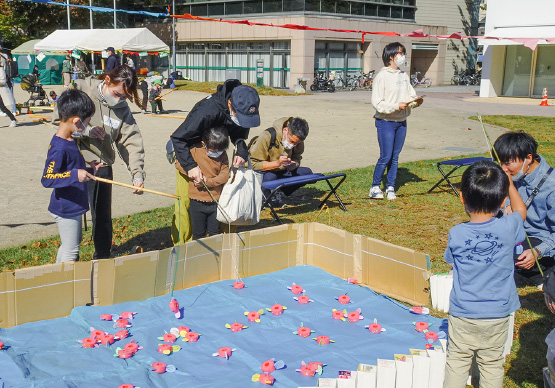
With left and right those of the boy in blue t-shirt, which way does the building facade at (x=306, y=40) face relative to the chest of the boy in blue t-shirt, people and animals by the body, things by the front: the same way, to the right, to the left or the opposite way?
the opposite way

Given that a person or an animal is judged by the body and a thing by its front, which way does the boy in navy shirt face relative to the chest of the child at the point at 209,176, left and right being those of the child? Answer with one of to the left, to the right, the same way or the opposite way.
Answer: to the left

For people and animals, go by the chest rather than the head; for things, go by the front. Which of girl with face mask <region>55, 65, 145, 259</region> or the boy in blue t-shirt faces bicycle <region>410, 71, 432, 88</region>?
the boy in blue t-shirt

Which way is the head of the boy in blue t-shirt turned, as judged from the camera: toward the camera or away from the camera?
away from the camera

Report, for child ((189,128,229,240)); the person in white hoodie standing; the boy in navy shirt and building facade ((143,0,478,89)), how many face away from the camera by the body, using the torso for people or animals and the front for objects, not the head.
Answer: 0

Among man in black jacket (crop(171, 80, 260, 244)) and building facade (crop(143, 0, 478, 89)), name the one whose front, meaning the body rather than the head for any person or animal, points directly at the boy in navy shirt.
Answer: the building facade

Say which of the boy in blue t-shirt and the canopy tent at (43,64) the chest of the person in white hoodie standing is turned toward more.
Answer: the boy in blue t-shirt

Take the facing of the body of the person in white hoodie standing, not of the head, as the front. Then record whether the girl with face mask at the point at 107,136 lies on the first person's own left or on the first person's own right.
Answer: on the first person's own right

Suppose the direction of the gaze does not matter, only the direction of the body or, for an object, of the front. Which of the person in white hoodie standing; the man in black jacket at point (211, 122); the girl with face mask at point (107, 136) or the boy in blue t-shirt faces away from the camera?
the boy in blue t-shirt

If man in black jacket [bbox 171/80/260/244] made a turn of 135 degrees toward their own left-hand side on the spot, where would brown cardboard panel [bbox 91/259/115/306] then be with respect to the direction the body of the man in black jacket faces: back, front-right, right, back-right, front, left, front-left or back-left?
back-left

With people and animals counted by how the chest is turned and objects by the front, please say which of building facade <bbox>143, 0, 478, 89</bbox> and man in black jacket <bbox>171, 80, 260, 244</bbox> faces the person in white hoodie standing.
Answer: the building facade

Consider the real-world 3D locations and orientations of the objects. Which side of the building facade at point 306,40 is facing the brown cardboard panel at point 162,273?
front

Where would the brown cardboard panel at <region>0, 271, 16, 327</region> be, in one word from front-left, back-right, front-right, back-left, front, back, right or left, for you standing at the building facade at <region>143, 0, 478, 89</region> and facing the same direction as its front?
front

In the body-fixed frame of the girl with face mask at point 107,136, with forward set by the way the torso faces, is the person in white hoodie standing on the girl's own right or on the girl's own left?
on the girl's own left

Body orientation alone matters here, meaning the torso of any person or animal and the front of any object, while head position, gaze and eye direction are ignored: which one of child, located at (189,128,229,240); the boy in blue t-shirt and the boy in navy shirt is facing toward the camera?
the child

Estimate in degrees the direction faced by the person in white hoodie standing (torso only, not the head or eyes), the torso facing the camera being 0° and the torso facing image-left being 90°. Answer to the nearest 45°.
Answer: approximately 315°

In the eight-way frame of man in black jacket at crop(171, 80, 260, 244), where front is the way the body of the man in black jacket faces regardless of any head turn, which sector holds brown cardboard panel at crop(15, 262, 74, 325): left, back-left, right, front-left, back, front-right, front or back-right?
right

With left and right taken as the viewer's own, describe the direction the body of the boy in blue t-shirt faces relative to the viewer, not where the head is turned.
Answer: facing away from the viewer

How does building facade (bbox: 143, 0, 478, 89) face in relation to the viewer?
toward the camera

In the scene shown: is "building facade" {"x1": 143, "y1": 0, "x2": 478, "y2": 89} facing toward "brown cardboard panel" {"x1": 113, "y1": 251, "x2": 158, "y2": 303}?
yes

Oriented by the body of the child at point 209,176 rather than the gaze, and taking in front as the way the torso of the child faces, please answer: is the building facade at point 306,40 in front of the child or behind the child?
behind

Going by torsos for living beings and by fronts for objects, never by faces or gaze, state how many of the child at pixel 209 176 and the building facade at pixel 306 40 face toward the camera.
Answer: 2
